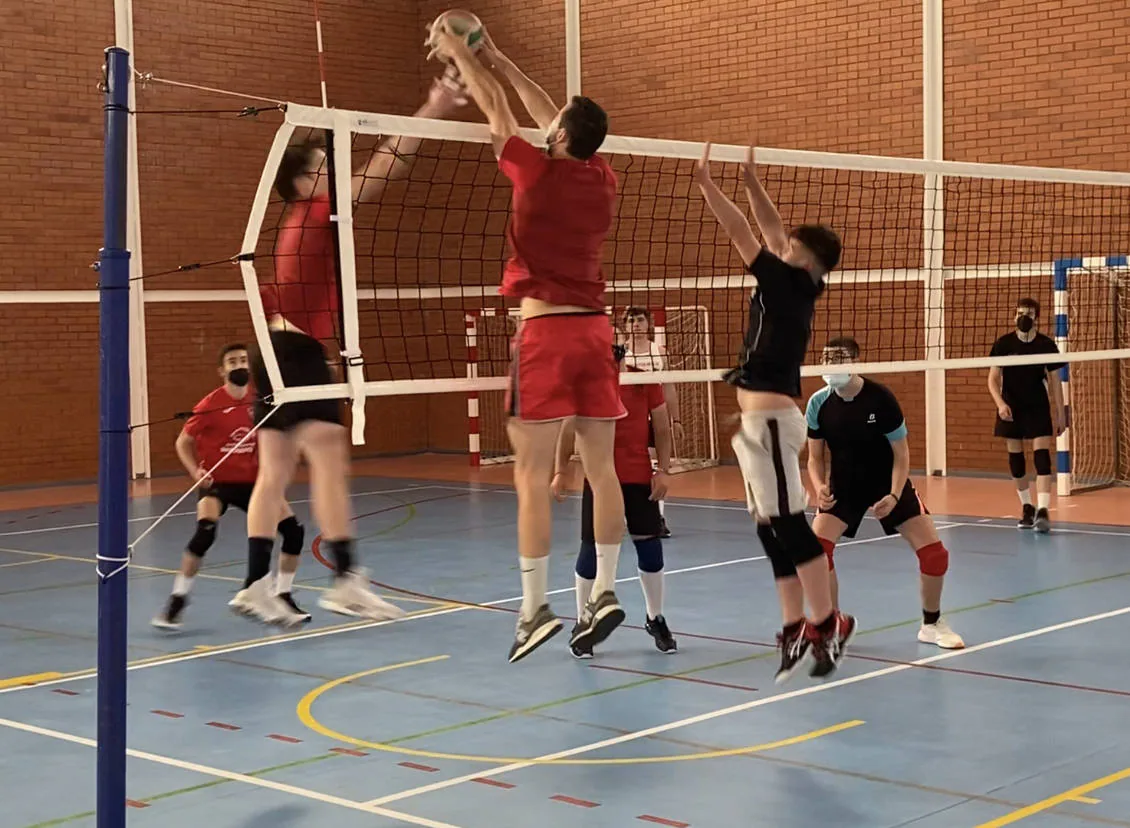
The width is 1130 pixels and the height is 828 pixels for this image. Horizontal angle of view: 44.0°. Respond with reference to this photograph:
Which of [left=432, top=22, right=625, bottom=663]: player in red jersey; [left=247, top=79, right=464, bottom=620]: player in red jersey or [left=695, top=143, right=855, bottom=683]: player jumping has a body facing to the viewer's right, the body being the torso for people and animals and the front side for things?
[left=247, top=79, right=464, bottom=620]: player in red jersey

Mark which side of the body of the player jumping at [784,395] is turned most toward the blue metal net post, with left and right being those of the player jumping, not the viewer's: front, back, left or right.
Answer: left

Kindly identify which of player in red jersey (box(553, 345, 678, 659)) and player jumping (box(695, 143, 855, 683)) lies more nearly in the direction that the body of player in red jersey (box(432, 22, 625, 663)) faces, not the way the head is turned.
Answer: the player in red jersey

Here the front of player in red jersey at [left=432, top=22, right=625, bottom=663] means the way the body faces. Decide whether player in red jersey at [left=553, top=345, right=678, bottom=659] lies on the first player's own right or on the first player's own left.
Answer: on the first player's own right

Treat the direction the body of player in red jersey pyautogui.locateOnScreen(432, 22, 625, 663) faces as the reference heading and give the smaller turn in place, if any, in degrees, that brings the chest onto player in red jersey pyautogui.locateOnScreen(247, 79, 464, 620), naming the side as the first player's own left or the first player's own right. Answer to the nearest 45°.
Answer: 0° — they already face them

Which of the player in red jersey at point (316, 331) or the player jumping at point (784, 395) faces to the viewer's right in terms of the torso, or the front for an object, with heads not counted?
the player in red jersey

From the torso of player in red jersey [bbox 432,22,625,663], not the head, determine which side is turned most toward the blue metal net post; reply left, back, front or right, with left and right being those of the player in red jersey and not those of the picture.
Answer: left

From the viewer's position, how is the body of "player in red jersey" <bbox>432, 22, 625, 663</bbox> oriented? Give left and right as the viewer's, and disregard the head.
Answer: facing away from the viewer and to the left of the viewer

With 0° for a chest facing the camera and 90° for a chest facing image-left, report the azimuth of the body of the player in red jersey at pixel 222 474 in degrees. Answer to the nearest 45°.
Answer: approximately 315°

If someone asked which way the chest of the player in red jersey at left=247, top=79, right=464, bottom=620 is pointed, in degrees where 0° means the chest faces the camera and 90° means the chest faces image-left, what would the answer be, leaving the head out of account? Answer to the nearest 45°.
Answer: approximately 270°

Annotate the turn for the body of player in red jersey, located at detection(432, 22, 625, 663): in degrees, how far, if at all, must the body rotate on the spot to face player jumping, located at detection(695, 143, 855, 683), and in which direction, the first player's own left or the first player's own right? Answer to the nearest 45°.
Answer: approximately 135° to the first player's own right

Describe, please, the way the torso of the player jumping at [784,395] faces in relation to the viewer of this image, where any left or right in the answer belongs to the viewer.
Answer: facing away from the viewer and to the left of the viewer
